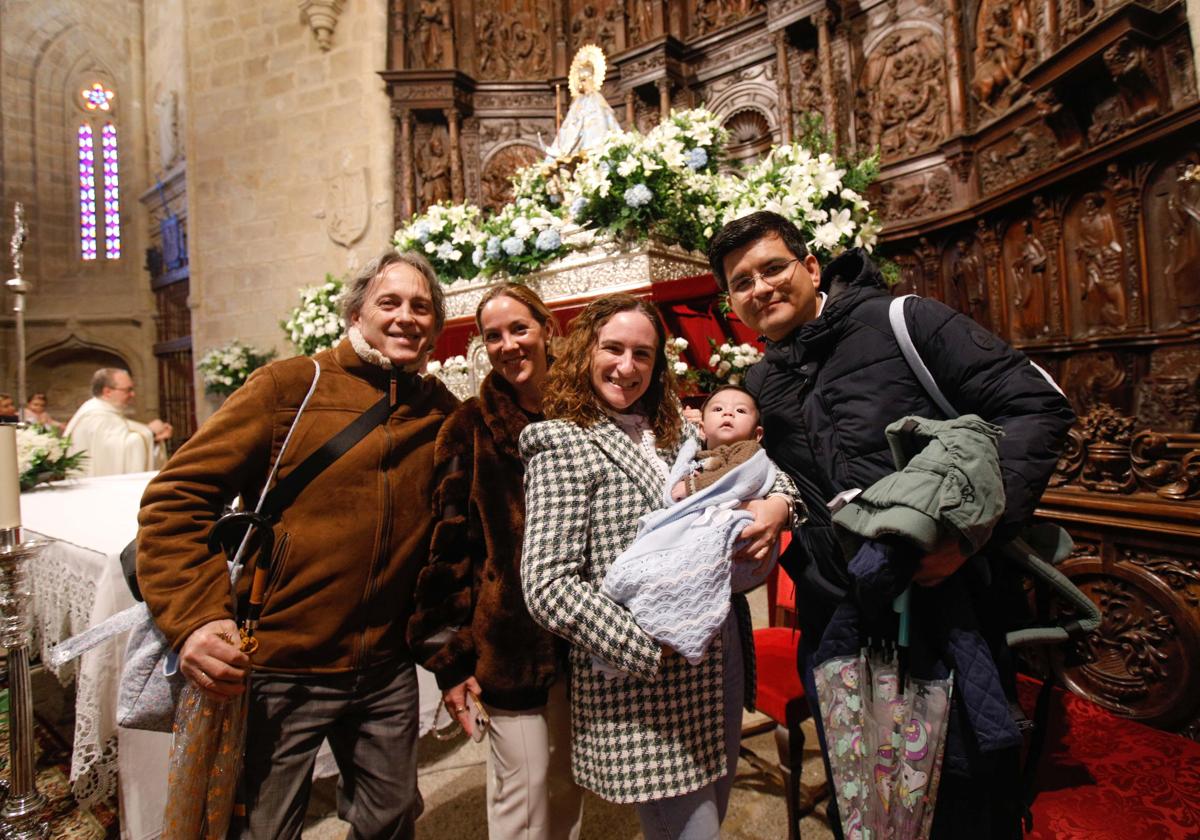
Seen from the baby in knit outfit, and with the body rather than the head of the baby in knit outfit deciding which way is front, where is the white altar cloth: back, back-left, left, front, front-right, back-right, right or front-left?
right

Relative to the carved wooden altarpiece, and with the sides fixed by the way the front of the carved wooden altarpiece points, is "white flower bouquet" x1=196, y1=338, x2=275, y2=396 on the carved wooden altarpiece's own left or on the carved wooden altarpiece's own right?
on the carved wooden altarpiece's own right

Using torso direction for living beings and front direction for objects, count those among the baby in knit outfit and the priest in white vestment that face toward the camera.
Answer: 1

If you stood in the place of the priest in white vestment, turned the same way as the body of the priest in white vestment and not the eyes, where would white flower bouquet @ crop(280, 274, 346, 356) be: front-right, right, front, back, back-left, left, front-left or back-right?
front-right

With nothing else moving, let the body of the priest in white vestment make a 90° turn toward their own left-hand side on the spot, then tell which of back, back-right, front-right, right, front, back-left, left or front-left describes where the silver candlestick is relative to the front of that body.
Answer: back

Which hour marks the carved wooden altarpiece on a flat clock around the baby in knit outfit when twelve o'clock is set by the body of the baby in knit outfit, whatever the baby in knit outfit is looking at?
The carved wooden altarpiece is roughly at 7 o'clock from the baby in knit outfit.

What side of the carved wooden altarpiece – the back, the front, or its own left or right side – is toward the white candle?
front

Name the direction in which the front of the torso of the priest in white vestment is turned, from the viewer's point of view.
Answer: to the viewer's right

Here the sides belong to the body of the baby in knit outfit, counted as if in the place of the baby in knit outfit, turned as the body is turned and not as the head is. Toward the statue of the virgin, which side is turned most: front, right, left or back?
back
